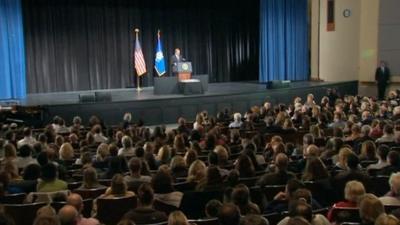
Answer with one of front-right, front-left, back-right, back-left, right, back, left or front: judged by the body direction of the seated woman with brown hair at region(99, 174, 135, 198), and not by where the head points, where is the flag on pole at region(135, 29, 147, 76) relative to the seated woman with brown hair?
front

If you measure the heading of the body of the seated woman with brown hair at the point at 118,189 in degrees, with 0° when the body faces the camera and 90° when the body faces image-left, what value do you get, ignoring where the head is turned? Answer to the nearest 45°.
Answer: approximately 180°

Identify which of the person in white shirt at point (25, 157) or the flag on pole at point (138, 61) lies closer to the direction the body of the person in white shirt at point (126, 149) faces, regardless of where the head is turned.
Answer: the flag on pole

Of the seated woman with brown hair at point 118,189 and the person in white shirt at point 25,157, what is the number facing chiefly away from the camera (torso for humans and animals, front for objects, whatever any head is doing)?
2

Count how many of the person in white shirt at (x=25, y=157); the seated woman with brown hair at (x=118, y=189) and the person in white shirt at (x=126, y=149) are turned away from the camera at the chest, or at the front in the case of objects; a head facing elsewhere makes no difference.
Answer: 3

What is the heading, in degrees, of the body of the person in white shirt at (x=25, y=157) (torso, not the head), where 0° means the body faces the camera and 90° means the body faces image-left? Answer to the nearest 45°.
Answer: approximately 180°

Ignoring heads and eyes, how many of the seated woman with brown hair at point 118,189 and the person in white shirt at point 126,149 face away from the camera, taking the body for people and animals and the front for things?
2

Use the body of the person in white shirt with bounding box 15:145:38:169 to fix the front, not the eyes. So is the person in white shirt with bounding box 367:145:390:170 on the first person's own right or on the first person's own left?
on the first person's own right

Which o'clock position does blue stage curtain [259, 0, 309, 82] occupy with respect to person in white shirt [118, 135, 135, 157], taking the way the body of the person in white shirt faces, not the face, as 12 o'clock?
The blue stage curtain is roughly at 1 o'clock from the person in white shirt.

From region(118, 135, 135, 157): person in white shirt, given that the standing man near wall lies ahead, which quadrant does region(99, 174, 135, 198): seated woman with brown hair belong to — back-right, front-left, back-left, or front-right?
back-right

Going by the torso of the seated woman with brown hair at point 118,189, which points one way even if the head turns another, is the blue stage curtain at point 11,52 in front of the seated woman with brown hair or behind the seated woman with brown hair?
in front

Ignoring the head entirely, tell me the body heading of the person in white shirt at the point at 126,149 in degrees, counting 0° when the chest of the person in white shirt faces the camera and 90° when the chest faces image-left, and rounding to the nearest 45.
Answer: approximately 180°

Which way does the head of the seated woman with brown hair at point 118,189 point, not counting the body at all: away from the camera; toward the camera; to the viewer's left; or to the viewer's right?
away from the camera
